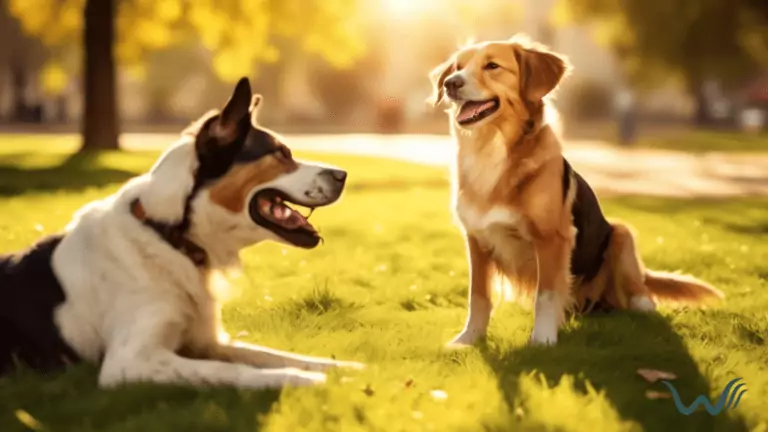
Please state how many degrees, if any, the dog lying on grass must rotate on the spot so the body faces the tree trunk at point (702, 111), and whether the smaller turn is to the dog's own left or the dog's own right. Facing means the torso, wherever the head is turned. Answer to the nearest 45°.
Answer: approximately 45° to the dog's own left

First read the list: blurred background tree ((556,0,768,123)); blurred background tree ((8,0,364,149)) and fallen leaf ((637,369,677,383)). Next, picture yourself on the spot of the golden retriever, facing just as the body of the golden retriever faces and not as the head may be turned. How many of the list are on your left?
1

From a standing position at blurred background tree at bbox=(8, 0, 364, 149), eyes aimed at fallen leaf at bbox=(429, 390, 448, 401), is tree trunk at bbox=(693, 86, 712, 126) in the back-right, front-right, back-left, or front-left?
back-left

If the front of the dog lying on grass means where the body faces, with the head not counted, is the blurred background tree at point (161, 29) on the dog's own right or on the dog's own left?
on the dog's own left

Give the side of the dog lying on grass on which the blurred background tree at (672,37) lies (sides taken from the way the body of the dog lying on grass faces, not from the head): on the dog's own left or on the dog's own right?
on the dog's own left

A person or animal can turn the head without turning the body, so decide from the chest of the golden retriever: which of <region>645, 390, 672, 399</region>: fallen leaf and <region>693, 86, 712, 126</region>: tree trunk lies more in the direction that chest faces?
the fallen leaf

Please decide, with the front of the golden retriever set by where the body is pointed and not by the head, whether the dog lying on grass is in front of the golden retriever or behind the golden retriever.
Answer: in front

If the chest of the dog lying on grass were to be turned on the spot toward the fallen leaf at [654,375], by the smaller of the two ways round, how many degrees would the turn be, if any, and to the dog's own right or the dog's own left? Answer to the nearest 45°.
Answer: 0° — it already faces it

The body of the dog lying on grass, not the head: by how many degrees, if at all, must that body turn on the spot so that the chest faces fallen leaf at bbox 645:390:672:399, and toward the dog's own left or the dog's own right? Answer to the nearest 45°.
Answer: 0° — it already faces it

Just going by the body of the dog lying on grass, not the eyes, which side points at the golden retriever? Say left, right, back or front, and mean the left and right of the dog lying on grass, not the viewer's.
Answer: front

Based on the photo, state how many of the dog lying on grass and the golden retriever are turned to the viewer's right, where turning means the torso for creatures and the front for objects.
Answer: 1

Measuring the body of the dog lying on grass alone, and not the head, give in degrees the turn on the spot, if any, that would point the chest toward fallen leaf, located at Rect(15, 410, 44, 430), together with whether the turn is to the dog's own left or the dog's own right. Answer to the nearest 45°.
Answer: approximately 135° to the dog's own right

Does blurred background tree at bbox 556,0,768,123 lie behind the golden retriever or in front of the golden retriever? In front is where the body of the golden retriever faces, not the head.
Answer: behind

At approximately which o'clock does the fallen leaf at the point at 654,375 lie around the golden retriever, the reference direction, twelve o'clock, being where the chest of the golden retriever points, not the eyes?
The fallen leaf is roughly at 9 o'clock from the golden retriever.

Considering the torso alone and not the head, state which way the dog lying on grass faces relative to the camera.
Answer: to the viewer's right

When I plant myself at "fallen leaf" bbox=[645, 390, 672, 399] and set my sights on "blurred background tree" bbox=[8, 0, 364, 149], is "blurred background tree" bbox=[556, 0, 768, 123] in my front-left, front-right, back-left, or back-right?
front-right

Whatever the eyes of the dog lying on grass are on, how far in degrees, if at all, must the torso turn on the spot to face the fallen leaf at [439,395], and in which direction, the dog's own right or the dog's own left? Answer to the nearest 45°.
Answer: approximately 45° to the dog's own right
